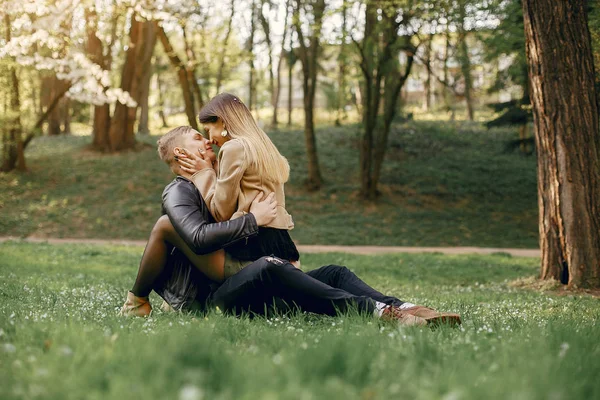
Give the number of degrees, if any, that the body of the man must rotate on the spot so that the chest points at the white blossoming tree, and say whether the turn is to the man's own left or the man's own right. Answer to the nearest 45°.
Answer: approximately 90° to the man's own left

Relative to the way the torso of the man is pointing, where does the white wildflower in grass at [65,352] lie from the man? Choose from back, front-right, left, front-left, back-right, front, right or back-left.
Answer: right

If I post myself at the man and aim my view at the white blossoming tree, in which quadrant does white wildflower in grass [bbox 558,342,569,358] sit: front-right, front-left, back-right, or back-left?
back-right

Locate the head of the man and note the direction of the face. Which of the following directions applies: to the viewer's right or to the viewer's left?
to the viewer's right

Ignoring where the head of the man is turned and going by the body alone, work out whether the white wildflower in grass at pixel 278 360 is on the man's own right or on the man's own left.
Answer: on the man's own right

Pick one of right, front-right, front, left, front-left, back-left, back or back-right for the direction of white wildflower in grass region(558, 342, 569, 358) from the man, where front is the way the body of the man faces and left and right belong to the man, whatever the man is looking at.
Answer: front-right

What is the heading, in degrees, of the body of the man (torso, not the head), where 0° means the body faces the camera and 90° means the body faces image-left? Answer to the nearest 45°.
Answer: approximately 270°
